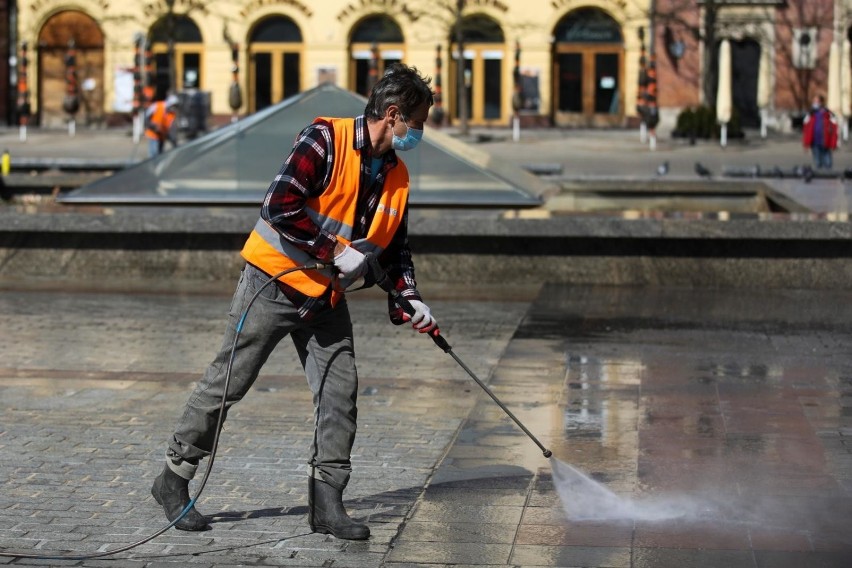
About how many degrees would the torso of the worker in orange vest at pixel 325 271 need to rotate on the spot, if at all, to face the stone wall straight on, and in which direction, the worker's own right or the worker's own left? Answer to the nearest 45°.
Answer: approximately 135° to the worker's own left

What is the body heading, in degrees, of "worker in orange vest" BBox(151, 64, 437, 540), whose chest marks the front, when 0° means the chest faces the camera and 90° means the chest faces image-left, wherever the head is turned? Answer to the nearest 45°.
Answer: approximately 315°

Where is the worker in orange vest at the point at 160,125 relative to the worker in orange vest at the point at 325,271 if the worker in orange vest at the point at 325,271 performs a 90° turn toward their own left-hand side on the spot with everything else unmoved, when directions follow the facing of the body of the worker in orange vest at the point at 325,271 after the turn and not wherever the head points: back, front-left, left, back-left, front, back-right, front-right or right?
front-left
